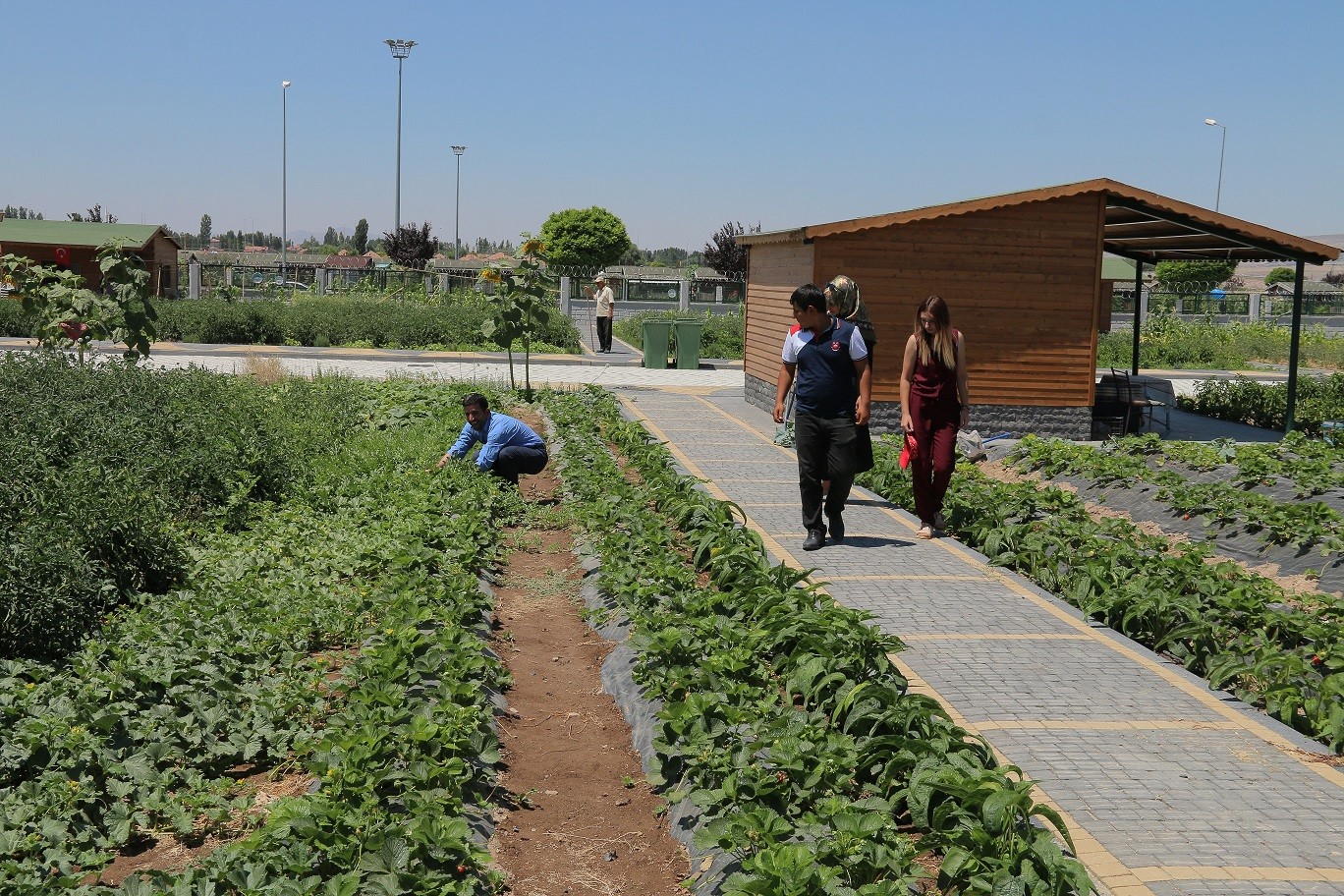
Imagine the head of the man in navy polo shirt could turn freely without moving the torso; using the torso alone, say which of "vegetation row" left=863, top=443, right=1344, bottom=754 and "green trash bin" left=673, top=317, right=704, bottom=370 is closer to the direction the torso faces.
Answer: the vegetation row

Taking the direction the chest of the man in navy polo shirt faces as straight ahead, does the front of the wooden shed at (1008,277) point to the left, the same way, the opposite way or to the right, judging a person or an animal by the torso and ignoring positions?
to the left

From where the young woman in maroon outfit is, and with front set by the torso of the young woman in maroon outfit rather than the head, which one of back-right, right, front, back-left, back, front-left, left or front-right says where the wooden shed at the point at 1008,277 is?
back

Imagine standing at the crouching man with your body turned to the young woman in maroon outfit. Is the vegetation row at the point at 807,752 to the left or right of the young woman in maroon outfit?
right

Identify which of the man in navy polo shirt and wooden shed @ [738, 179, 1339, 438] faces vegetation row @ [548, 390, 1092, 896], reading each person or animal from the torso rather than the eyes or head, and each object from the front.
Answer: the man in navy polo shirt

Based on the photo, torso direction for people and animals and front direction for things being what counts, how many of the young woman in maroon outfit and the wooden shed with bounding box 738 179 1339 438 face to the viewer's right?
1

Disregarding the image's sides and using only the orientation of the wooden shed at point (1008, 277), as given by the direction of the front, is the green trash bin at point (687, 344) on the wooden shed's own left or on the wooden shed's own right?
on the wooden shed's own left

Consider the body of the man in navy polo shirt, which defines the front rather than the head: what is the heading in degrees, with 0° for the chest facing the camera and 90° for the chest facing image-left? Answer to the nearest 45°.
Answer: approximately 0°

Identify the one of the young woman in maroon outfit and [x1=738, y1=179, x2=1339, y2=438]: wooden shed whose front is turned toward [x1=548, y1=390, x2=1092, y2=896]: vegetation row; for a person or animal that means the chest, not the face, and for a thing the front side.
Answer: the young woman in maroon outfit

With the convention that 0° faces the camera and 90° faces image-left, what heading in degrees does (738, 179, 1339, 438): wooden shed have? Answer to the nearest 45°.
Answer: approximately 270°
